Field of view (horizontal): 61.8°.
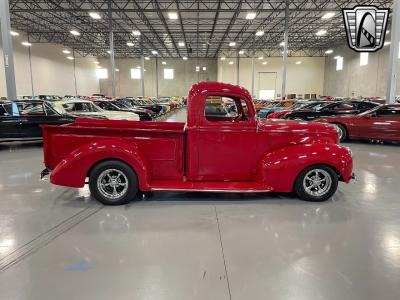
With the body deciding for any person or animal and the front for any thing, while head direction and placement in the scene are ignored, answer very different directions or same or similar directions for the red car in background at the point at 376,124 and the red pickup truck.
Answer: very different directions

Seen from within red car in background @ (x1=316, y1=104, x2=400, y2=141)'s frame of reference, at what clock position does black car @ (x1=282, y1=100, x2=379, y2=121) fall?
The black car is roughly at 2 o'clock from the red car in background.

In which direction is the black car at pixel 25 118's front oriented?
to the viewer's right

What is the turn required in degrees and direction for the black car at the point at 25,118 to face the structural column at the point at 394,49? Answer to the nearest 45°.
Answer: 0° — it already faces it

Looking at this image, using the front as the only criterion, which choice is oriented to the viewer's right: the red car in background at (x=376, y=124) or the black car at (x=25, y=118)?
the black car

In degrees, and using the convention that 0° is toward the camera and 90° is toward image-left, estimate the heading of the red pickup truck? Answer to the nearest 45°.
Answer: approximately 270°

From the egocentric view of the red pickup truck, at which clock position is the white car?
The white car is roughly at 8 o'clock from the red pickup truck.

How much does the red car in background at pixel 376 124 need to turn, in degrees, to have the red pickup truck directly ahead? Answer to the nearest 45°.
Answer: approximately 90° to its left

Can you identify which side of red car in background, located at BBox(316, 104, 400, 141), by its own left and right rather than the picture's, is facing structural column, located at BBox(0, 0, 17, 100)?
front

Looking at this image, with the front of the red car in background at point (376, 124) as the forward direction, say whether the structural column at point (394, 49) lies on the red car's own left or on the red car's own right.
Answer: on the red car's own right

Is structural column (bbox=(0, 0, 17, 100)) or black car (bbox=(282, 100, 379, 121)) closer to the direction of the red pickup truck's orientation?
the black car

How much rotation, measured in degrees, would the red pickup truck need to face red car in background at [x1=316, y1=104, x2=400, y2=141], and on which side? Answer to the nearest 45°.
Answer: approximately 45° to its left

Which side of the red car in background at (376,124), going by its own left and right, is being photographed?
left

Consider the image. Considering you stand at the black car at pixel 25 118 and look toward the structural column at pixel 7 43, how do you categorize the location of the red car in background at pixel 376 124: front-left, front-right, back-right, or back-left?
back-right

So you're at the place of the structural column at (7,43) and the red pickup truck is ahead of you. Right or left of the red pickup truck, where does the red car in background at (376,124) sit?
left
